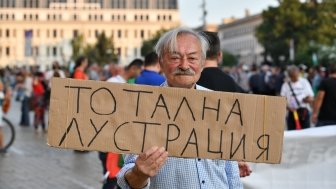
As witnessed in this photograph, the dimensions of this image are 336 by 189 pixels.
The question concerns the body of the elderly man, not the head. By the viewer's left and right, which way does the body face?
facing the viewer

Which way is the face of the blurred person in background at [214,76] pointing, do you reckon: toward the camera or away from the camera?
away from the camera

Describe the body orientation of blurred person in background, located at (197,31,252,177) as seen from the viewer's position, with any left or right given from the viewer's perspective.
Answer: facing away from the viewer

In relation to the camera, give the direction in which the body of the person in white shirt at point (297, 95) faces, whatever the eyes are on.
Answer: toward the camera

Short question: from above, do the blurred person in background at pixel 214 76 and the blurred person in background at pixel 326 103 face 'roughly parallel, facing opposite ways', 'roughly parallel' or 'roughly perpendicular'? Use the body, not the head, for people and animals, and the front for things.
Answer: roughly parallel
